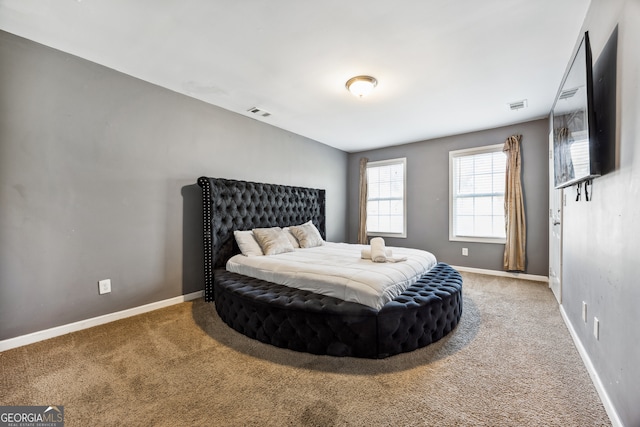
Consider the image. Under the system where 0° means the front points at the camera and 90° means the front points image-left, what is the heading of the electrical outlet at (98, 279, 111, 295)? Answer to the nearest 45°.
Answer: approximately 315°

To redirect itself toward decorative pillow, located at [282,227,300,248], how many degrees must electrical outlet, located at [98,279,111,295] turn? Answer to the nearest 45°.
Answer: approximately 45° to its left

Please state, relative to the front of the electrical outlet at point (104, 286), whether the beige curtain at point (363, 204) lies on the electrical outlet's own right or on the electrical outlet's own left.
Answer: on the electrical outlet's own left

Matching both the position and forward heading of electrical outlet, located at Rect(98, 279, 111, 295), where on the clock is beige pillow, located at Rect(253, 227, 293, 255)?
The beige pillow is roughly at 11 o'clock from the electrical outlet.

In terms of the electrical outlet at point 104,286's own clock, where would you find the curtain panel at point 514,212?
The curtain panel is roughly at 11 o'clock from the electrical outlet.
